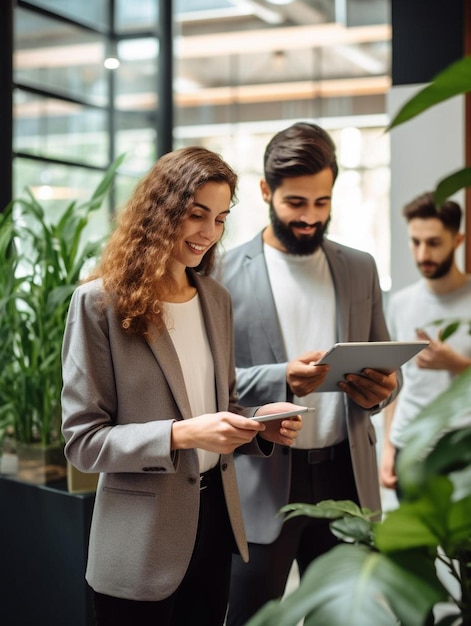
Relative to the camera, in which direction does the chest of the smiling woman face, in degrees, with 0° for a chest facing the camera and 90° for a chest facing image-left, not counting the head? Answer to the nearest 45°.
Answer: approximately 315°

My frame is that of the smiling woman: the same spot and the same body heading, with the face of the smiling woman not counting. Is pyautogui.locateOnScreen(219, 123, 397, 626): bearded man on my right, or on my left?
on my left

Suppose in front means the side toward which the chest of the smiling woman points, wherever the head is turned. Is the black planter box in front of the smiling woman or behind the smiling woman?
behind

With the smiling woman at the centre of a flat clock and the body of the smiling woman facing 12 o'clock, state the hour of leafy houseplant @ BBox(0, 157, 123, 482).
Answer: The leafy houseplant is roughly at 7 o'clock from the smiling woman.

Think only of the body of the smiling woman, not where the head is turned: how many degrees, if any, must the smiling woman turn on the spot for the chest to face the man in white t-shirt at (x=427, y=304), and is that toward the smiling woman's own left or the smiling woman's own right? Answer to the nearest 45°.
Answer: approximately 90° to the smiling woman's own left
